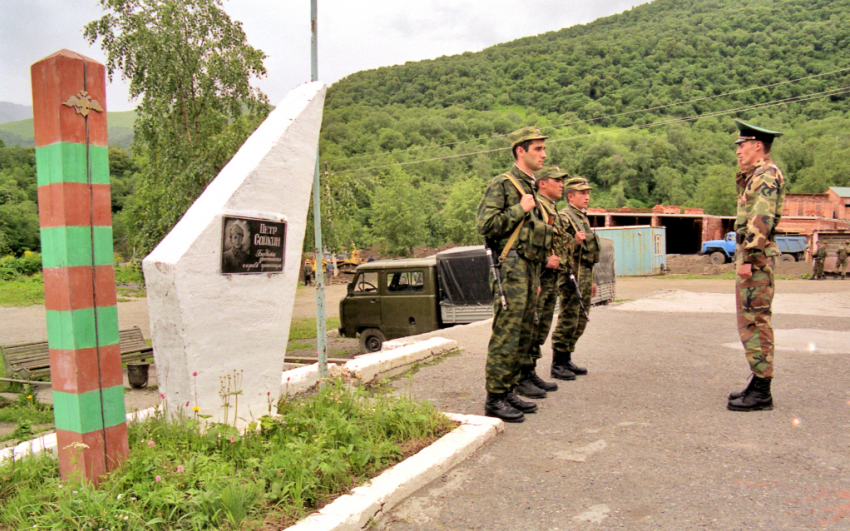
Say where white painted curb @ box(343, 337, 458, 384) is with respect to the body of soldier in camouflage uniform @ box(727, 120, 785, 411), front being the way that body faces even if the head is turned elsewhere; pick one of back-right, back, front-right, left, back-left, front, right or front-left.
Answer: front

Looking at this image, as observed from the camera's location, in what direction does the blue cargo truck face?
facing to the left of the viewer

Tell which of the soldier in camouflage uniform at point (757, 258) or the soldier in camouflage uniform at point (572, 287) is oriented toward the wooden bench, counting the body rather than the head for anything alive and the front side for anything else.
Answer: the soldier in camouflage uniform at point (757, 258)

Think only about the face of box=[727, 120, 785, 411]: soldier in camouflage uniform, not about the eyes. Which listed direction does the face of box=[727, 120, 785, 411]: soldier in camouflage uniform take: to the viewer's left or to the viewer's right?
to the viewer's left

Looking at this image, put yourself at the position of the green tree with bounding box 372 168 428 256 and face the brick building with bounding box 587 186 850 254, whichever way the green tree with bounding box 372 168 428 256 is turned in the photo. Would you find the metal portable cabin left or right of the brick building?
right

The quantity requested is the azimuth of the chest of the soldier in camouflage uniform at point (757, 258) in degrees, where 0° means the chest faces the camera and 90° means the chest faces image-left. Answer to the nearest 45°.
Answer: approximately 90°

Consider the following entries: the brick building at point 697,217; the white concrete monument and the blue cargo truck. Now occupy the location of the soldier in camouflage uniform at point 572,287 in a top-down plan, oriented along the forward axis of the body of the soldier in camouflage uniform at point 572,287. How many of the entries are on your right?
1

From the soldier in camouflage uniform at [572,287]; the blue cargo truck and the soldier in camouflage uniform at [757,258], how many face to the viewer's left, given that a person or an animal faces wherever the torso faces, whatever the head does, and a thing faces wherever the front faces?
2

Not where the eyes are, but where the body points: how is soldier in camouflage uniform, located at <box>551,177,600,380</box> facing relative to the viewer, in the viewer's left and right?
facing the viewer and to the right of the viewer

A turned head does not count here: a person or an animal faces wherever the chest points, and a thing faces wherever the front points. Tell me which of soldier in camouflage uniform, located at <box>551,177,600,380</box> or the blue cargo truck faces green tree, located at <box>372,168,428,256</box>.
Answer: the blue cargo truck

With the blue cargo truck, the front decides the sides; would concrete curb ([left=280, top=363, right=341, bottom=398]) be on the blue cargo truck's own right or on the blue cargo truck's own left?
on the blue cargo truck's own left

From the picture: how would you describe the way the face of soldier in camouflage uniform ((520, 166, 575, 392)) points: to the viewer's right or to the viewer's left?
to the viewer's right

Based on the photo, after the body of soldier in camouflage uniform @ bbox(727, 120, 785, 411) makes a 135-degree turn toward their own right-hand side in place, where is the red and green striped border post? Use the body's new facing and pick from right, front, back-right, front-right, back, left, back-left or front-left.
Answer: back
